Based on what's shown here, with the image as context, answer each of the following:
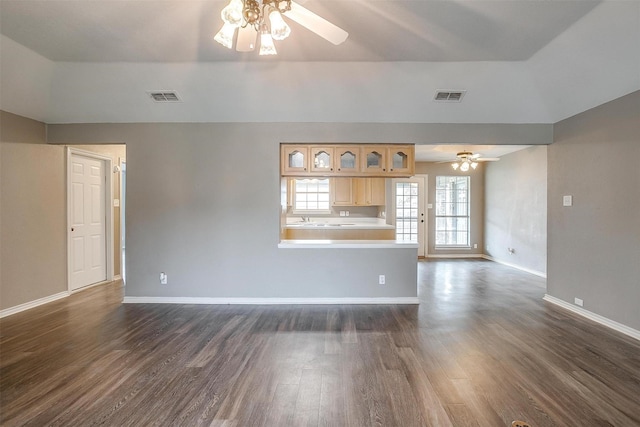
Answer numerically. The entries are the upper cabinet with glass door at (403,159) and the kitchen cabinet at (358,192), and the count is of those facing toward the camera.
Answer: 2

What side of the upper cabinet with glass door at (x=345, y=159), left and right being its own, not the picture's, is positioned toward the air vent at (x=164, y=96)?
right

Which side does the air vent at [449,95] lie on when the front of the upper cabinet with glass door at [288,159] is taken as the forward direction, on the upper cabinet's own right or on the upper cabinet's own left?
on the upper cabinet's own left

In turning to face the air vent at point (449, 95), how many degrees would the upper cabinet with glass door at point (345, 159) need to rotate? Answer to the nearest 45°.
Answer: approximately 90° to its left

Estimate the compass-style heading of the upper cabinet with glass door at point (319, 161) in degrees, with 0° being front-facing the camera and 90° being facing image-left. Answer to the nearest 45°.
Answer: approximately 0°
